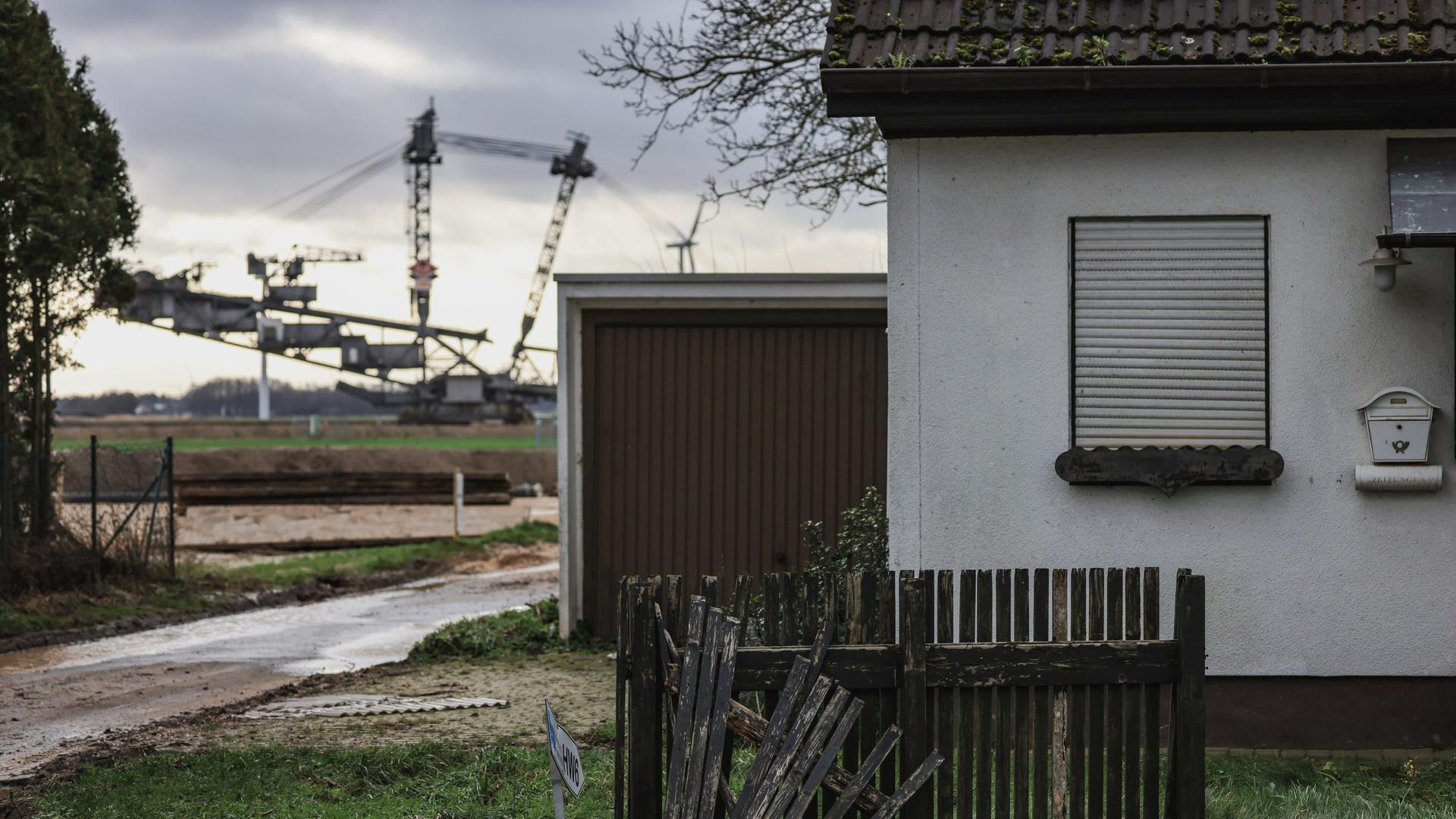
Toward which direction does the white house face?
toward the camera

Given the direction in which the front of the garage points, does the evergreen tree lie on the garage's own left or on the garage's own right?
on the garage's own right

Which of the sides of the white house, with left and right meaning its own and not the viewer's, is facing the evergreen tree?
right

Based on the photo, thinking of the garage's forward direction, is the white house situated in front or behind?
in front

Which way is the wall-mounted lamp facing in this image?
toward the camera

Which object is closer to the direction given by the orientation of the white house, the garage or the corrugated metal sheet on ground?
the corrugated metal sheet on ground

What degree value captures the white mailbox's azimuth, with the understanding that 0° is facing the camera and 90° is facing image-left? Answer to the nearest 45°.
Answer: approximately 0°

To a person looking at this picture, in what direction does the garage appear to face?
facing the viewer

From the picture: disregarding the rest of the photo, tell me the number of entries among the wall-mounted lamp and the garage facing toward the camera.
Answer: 2

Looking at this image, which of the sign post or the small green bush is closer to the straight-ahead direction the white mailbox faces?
the sign post

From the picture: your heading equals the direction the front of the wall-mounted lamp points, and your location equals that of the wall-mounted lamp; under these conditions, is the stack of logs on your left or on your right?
on your right

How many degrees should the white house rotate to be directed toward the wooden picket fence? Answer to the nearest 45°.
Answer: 0° — it already faces it

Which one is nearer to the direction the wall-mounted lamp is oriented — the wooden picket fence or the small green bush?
the wooden picket fence

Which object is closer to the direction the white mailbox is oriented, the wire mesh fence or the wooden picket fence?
the wooden picket fence

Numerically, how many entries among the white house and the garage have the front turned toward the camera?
2
